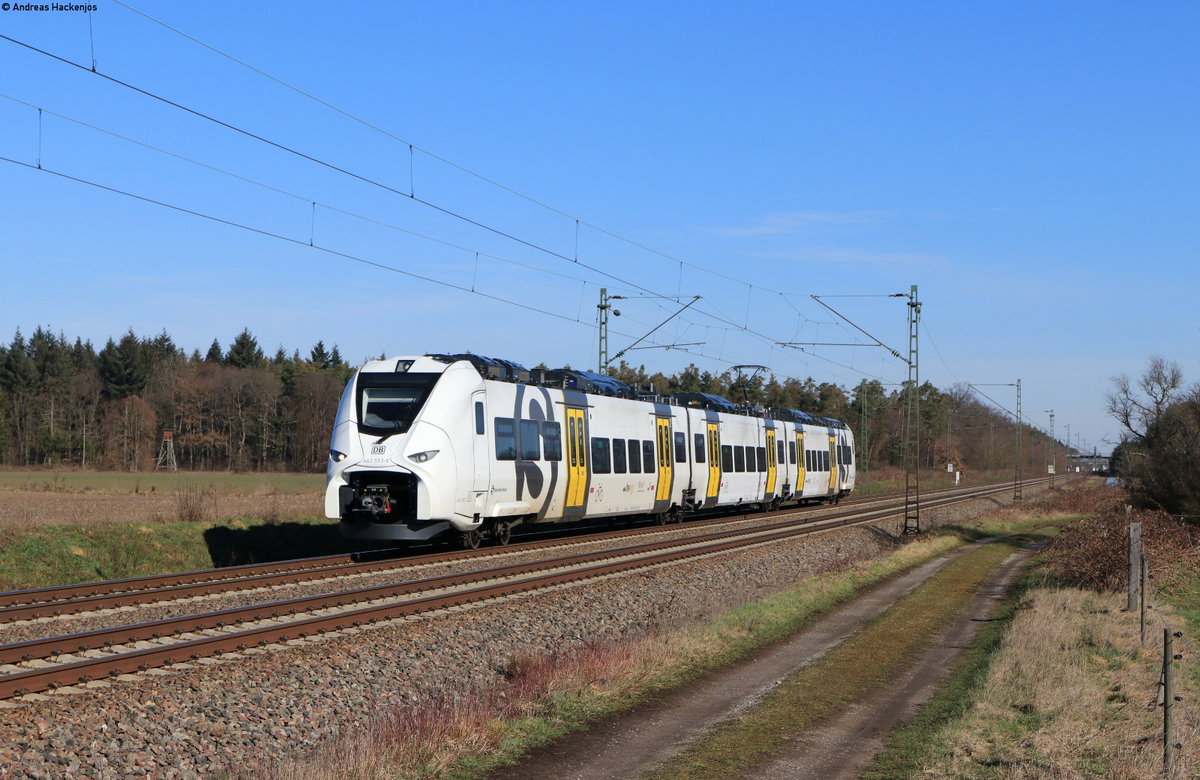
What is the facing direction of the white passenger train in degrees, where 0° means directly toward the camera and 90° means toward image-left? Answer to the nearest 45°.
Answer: approximately 45°

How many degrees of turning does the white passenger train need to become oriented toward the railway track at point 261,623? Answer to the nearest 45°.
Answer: approximately 45° to its left
